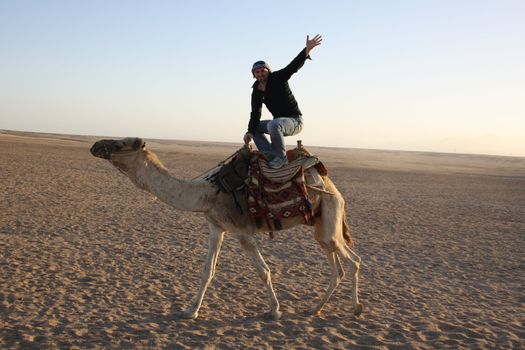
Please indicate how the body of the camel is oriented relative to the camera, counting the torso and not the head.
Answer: to the viewer's left
